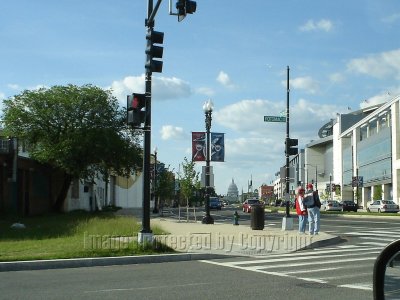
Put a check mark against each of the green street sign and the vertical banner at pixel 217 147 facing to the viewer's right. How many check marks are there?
0

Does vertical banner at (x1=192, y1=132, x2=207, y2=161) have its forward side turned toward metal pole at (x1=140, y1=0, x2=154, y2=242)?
yes

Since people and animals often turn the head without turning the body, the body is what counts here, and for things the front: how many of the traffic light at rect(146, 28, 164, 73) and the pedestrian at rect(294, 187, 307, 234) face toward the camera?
0
